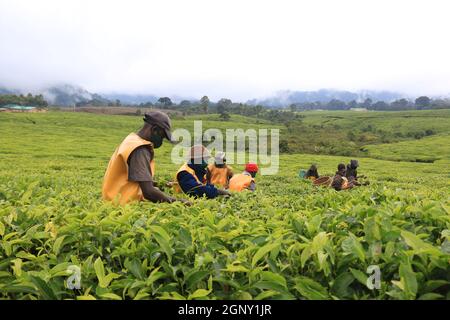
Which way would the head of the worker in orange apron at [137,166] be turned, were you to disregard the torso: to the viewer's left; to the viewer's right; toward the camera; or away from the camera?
to the viewer's right

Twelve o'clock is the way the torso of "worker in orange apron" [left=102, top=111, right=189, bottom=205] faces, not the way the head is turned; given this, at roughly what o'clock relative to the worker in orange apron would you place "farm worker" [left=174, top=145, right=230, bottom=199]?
The farm worker is roughly at 10 o'clock from the worker in orange apron.

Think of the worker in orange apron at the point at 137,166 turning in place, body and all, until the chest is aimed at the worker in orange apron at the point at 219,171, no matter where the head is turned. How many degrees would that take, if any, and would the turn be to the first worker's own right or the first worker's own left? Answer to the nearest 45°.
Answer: approximately 90° to the first worker's own left

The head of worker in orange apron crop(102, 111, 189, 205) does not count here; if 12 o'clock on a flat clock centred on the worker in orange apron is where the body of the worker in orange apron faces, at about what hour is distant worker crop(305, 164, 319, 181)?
The distant worker is roughly at 10 o'clock from the worker in orange apron.

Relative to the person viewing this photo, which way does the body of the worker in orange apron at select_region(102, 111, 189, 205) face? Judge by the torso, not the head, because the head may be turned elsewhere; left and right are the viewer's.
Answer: facing to the right of the viewer
